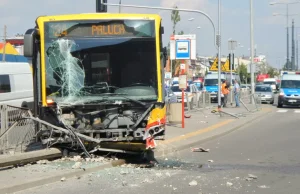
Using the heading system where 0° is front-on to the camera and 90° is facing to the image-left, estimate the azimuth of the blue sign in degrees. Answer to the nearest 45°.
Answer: approximately 0°

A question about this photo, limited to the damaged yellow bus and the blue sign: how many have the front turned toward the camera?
2

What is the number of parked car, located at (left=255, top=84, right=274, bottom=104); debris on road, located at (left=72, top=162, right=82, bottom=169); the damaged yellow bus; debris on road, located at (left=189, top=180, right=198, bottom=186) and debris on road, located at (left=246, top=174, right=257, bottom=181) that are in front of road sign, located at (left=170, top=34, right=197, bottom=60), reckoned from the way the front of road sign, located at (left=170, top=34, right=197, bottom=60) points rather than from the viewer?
4

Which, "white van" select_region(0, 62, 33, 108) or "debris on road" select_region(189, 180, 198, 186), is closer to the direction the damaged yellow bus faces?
the debris on road

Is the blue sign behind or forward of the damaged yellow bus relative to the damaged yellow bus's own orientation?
behind

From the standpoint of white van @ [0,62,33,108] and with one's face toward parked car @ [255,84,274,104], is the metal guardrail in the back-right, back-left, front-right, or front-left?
back-right

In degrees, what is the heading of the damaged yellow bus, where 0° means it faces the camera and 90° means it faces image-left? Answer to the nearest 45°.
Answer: approximately 0°

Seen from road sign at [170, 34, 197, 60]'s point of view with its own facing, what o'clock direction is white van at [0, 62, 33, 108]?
The white van is roughly at 3 o'clock from the road sign.

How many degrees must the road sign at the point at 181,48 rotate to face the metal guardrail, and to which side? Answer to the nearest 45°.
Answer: approximately 45° to its right
